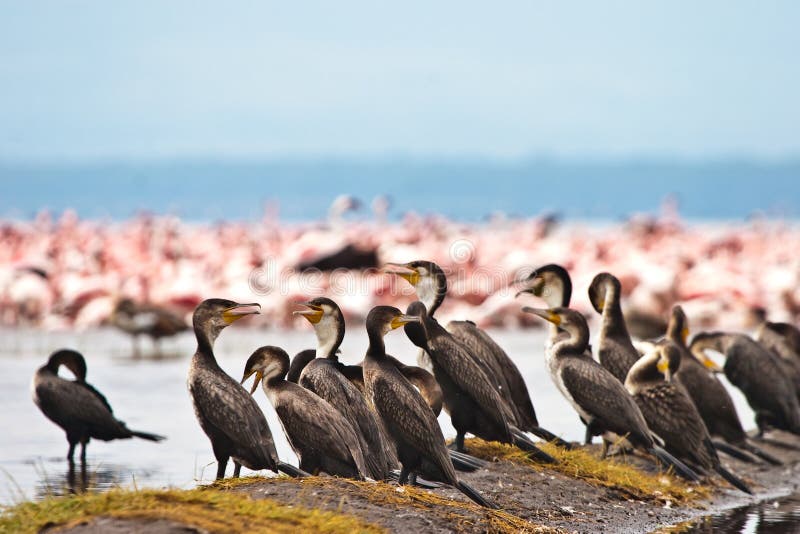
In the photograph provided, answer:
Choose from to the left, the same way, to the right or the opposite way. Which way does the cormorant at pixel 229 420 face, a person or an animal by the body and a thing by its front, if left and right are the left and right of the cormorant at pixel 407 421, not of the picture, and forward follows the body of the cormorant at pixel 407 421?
the same way

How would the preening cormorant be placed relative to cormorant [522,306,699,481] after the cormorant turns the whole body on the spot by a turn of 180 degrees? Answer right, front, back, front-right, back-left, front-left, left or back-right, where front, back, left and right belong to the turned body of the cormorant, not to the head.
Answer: back

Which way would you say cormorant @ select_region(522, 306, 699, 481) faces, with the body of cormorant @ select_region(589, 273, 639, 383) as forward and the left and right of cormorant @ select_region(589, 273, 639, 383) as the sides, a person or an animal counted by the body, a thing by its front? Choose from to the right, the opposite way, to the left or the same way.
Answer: the same way

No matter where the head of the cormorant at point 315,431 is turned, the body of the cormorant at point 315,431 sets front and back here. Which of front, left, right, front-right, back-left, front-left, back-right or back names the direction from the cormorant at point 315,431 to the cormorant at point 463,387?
back-right

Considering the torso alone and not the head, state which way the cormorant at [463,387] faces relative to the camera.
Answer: to the viewer's left

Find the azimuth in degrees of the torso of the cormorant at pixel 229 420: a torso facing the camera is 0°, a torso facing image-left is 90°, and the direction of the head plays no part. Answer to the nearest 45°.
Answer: approximately 90°

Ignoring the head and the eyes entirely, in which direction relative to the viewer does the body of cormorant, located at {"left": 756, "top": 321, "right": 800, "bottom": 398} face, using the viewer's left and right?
facing to the left of the viewer

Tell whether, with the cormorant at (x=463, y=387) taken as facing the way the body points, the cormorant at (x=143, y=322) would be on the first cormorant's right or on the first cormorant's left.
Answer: on the first cormorant's right

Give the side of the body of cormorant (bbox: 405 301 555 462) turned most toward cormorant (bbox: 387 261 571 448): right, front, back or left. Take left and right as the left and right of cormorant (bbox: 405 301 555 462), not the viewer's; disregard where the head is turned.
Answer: right

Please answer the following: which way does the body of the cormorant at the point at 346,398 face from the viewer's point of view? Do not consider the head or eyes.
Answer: to the viewer's left

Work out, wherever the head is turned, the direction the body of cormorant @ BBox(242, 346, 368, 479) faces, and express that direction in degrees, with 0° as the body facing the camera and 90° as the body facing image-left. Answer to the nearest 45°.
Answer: approximately 90°

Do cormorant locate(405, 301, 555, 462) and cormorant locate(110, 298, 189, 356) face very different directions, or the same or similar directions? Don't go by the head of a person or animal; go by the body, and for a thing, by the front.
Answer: same or similar directions

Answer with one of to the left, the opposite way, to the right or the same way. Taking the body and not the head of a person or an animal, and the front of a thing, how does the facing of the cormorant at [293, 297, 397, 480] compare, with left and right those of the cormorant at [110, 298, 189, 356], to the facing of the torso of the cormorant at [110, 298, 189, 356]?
the same way

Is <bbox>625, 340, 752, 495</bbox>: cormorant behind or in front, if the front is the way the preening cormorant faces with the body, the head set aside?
behind

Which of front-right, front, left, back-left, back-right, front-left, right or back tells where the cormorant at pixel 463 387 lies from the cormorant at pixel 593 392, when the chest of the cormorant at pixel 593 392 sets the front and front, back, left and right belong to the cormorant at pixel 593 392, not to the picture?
front-left

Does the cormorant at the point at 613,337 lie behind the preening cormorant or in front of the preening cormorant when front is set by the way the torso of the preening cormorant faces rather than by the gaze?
behind
